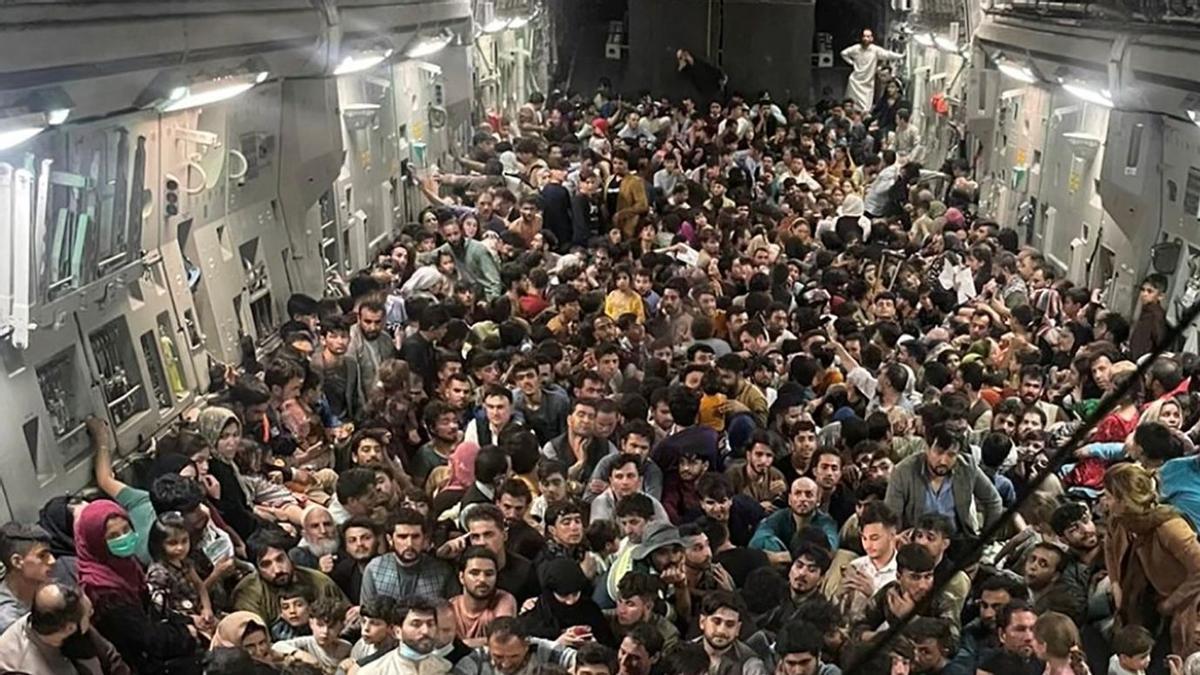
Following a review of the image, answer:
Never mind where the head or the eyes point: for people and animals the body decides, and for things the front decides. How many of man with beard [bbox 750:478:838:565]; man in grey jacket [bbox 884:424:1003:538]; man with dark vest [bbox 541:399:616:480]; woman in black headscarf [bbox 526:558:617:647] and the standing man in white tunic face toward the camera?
5

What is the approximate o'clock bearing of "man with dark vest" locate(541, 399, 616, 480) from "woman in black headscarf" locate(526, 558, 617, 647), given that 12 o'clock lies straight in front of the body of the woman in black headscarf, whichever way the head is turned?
The man with dark vest is roughly at 6 o'clock from the woman in black headscarf.

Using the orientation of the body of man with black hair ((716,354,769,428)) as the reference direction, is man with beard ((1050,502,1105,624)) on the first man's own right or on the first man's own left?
on the first man's own left

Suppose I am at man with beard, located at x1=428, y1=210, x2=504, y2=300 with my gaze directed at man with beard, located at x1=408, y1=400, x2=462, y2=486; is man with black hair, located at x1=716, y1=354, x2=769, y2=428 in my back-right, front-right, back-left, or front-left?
front-left

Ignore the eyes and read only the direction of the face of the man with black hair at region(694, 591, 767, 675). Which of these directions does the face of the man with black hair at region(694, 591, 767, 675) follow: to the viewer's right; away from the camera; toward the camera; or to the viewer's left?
toward the camera

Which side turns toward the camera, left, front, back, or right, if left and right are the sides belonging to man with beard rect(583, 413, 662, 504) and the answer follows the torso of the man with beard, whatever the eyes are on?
front

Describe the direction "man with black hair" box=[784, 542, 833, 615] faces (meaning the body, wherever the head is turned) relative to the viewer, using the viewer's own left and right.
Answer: facing the viewer and to the left of the viewer

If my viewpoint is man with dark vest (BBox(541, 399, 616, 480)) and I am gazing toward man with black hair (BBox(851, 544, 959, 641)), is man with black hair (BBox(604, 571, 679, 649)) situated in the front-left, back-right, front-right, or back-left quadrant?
front-right

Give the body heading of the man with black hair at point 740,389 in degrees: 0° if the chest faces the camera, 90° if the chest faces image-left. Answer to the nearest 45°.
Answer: approximately 45°

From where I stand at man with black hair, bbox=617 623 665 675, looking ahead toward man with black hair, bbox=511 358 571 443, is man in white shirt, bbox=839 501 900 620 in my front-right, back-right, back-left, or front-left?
front-right

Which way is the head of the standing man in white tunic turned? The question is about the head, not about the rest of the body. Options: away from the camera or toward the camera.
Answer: toward the camera

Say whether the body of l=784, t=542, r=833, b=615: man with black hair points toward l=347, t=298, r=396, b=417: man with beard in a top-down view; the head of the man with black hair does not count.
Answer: no

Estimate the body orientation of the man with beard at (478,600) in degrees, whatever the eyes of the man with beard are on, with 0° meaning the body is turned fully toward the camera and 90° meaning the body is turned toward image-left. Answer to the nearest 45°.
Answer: approximately 0°

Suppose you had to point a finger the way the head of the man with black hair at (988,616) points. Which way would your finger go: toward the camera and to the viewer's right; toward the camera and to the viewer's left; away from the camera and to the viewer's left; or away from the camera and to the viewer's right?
toward the camera and to the viewer's left

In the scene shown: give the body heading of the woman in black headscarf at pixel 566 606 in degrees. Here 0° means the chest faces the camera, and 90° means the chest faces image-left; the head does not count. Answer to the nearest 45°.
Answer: approximately 0°

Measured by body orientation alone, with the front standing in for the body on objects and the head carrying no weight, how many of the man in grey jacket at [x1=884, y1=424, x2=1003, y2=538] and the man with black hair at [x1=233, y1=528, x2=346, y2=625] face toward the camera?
2

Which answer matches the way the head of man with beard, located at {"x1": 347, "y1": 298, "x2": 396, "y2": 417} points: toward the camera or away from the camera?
toward the camera

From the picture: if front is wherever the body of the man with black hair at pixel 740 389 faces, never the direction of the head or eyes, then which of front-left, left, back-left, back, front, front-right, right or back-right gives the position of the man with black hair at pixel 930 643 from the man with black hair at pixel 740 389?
front-left

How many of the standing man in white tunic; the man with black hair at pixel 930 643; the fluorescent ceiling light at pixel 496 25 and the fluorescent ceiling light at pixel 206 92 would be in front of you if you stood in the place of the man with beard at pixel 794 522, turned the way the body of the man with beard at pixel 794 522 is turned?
1

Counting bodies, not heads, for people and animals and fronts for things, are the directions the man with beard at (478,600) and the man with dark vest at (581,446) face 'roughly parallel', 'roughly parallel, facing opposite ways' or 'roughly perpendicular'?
roughly parallel
